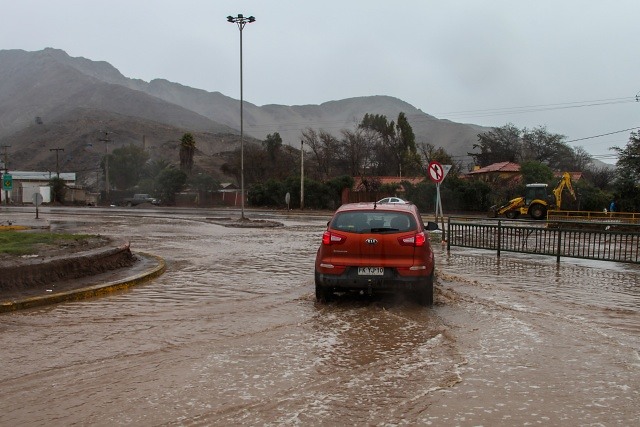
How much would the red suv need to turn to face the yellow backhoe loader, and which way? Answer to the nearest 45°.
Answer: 0° — it already faces it

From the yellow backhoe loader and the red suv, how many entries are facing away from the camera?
1

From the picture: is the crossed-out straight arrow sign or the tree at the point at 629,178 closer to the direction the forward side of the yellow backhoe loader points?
the crossed-out straight arrow sign

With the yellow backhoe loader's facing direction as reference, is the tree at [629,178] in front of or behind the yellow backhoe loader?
behind

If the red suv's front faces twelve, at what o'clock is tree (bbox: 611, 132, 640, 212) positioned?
The tree is roughly at 1 o'clock from the red suv.

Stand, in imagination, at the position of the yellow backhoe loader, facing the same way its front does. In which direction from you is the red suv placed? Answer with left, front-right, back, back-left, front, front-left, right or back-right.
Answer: left

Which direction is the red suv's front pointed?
away from the camera

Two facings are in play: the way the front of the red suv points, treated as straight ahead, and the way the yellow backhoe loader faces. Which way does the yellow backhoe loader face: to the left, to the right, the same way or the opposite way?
to the left

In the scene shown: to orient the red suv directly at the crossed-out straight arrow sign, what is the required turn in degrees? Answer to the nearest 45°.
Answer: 0° — it already faces it

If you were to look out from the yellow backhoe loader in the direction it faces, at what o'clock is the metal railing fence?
The metal railing fence is roughly at 9 o'clock from the yellow backhoe loader.

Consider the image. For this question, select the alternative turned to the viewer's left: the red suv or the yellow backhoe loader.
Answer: the yellow backhoe loader

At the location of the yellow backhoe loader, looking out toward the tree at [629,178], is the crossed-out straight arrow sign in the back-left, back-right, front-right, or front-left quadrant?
back-right

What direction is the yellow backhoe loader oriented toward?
to the viewer's left

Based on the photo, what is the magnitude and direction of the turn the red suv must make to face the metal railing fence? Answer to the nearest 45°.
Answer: approximately 45° to its right
